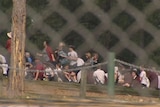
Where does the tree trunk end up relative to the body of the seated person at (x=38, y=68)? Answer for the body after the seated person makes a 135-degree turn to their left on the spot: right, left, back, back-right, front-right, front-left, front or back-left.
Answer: back-left

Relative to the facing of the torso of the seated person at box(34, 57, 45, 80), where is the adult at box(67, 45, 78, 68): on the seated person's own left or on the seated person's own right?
on the seated person's own left
